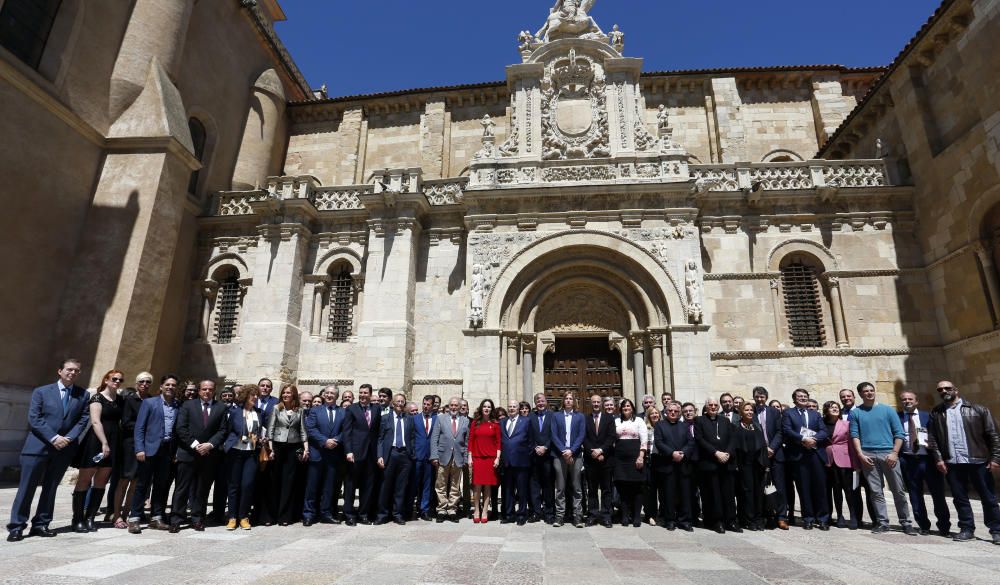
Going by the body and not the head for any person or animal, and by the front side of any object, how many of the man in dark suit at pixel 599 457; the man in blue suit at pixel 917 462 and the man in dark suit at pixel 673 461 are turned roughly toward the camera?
3

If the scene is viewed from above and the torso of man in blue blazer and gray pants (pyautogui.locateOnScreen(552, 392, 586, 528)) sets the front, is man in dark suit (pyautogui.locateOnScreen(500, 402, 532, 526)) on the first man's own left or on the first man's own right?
on the first man's own right

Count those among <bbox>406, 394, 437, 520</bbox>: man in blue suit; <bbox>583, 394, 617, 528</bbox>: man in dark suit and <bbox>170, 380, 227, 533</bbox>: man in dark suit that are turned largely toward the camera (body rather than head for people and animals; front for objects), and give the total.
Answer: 3

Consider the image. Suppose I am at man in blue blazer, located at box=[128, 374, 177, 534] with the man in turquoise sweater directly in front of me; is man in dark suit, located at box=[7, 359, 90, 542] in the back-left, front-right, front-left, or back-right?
back-right

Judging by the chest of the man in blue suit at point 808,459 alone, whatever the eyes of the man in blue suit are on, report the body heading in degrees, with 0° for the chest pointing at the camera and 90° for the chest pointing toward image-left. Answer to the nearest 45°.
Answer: approximately 0°

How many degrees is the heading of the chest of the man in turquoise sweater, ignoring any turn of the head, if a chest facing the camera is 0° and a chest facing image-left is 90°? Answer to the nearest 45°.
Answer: approximately 0°
